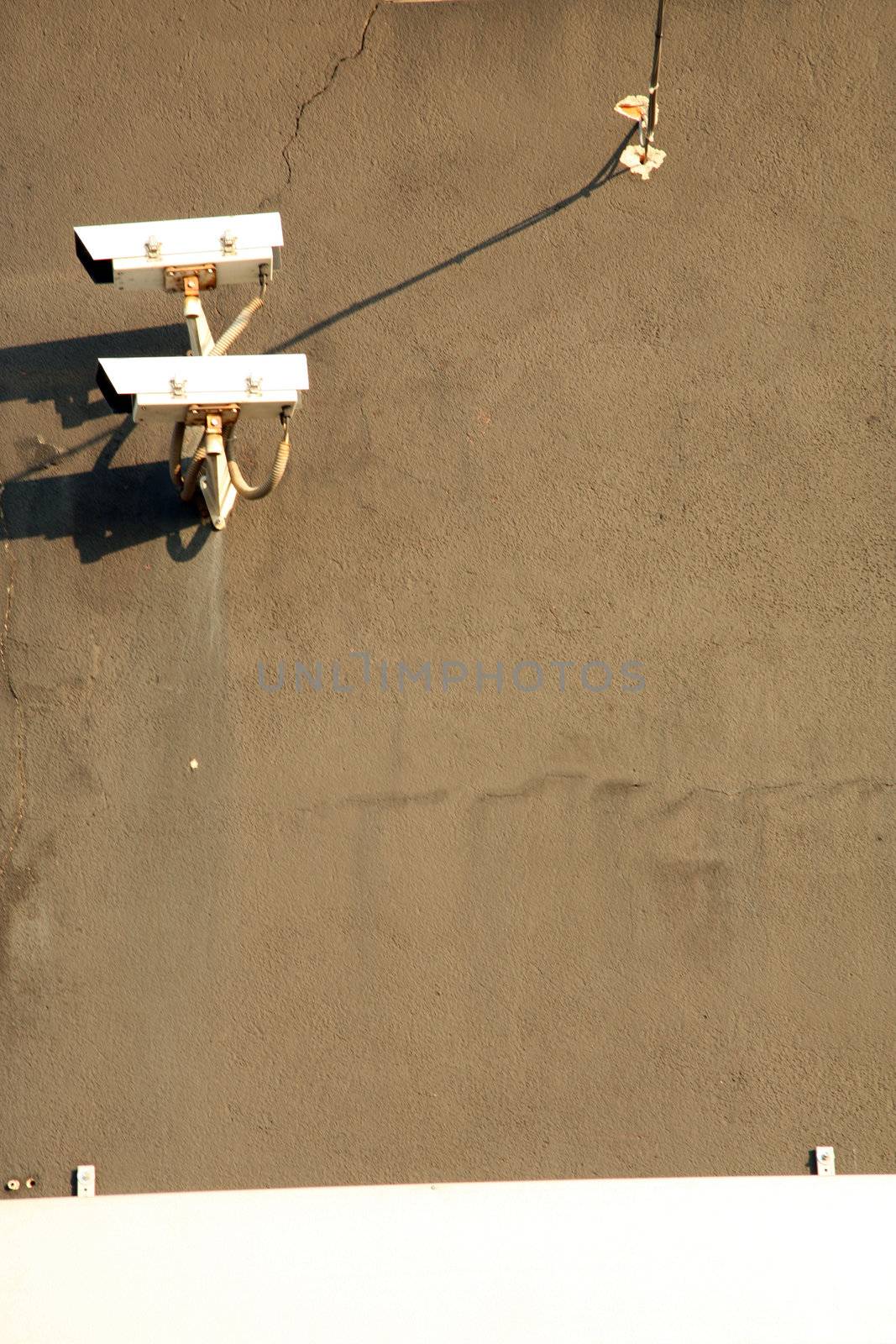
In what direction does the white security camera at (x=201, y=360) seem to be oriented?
to the viewer's left
